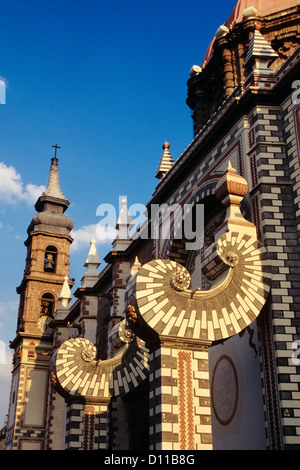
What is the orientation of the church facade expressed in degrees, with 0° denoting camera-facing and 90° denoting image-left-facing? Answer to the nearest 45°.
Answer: approximately 45°
